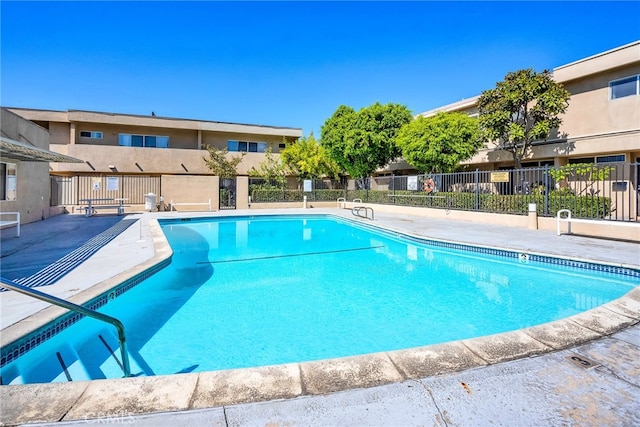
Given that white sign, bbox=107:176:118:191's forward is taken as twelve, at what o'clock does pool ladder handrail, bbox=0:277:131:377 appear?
The pool ladder handrail is roughly at 12 o'clock from the white sign.

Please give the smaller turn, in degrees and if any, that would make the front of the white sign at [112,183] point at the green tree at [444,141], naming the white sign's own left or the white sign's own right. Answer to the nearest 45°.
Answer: approximately 45° to the white sign's own left

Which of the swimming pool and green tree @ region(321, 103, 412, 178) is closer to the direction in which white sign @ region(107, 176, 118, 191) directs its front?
the swimming pool

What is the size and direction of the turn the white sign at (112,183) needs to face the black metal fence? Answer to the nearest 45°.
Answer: approximately 45° to its left

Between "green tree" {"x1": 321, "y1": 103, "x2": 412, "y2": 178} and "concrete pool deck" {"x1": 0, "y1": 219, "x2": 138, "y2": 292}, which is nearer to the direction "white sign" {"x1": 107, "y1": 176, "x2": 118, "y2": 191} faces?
the concrete pool deck

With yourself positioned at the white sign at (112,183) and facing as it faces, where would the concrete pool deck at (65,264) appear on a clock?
The concrete pool deck is roughly at 12 o'clock from the white sign.

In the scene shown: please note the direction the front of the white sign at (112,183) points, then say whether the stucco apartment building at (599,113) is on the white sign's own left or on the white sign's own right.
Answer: on the white sign's own left

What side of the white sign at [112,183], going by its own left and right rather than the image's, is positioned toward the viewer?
front

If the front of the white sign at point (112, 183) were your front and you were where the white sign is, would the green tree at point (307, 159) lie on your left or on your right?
on your left

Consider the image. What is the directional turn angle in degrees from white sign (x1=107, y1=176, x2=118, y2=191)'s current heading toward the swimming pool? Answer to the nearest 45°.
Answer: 0° — it already faces it

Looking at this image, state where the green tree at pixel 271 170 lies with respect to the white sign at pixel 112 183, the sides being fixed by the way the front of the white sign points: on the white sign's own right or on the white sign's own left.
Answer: on the white sign's own left

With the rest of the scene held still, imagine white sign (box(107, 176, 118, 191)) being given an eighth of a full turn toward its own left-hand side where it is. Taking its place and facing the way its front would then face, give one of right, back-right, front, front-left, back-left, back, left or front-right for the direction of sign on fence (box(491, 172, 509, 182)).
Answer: front

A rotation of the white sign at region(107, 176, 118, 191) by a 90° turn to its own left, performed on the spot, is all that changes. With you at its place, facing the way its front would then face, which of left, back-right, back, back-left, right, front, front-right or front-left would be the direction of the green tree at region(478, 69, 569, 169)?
front-right

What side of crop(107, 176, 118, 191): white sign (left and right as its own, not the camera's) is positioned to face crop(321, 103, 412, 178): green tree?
left
